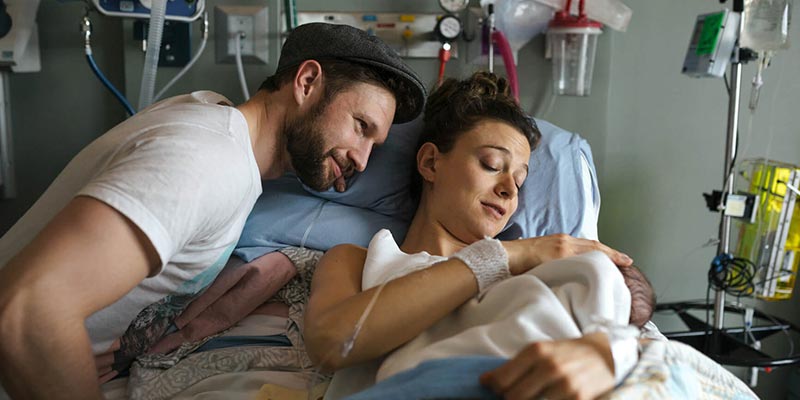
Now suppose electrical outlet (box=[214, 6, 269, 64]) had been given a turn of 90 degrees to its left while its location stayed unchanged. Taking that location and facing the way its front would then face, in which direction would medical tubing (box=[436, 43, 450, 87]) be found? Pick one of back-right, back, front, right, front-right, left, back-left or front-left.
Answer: front

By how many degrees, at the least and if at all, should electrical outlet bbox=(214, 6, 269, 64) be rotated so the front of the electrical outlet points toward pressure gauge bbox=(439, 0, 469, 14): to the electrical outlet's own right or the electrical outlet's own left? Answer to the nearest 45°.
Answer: approximately 90° to the electrical outlet's own left

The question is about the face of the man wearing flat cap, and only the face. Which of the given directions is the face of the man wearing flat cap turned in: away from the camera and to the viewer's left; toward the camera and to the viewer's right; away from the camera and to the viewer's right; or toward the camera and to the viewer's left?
toward the camera and to the viewer's right

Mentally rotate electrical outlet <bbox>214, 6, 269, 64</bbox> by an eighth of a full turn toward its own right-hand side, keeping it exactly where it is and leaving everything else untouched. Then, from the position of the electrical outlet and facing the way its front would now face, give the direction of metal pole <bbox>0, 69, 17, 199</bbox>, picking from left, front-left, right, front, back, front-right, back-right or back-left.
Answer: front-right

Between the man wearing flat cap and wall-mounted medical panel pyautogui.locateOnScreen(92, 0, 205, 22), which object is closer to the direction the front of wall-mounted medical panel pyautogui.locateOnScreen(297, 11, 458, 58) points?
the man wearing flat cap

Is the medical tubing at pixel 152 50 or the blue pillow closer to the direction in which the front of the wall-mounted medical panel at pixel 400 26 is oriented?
the blue pillow

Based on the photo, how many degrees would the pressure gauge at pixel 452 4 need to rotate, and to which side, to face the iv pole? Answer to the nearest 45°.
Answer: approximately 90° to its left

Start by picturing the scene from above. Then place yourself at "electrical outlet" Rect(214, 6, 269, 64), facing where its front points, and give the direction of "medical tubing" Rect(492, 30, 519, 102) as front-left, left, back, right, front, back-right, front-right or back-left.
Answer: left

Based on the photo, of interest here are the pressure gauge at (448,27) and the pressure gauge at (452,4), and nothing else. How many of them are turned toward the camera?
2

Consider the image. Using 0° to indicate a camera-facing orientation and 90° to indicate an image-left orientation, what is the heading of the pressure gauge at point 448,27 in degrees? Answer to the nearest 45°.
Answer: approximately 0°

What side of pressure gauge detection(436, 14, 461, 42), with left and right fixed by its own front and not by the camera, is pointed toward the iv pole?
left
